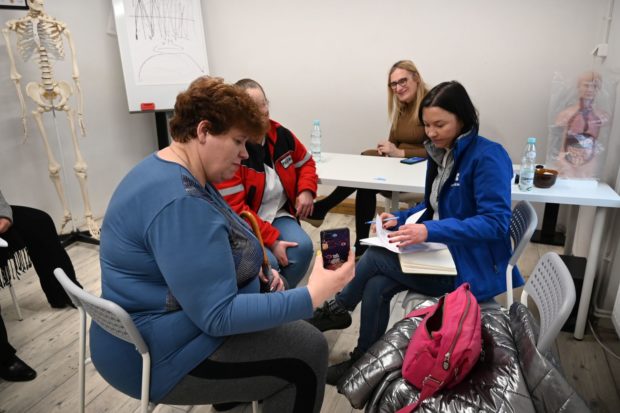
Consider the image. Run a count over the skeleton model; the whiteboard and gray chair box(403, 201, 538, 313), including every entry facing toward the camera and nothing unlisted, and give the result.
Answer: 2

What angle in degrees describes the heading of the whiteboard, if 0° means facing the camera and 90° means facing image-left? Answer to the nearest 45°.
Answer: approximately 0°

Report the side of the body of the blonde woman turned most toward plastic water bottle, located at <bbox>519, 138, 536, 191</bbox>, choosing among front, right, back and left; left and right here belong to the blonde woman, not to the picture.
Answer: left

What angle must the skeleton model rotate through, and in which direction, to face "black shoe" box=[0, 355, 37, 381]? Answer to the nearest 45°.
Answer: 0° — it already faces it

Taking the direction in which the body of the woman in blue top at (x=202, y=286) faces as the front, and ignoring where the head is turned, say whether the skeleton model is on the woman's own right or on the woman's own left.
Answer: on the woman's own left

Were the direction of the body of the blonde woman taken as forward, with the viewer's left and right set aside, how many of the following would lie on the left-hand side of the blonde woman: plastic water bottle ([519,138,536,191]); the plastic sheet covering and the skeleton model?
2

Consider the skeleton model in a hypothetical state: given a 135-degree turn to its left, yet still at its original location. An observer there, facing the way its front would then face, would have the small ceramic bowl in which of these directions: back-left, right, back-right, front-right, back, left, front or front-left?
right

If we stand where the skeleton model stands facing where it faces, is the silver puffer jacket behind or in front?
in front

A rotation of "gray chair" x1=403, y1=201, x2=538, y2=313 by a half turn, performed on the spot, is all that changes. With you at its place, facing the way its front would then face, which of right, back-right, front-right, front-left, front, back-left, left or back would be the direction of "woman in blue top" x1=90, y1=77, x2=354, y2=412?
back-right

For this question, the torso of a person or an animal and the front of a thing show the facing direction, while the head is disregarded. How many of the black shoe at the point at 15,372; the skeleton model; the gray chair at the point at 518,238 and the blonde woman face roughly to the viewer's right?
1

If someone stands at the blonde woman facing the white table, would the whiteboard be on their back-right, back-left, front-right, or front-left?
back-right

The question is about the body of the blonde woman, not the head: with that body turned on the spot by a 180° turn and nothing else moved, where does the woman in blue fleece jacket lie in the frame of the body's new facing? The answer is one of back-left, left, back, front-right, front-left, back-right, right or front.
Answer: back-right

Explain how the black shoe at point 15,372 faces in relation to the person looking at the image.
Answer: facing to the right of the viewer

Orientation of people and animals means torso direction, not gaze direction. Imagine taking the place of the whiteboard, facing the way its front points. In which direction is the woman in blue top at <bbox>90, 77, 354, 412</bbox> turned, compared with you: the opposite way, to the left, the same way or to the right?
to the left

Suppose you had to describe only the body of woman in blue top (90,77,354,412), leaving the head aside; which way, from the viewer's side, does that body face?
to the viewer's right
